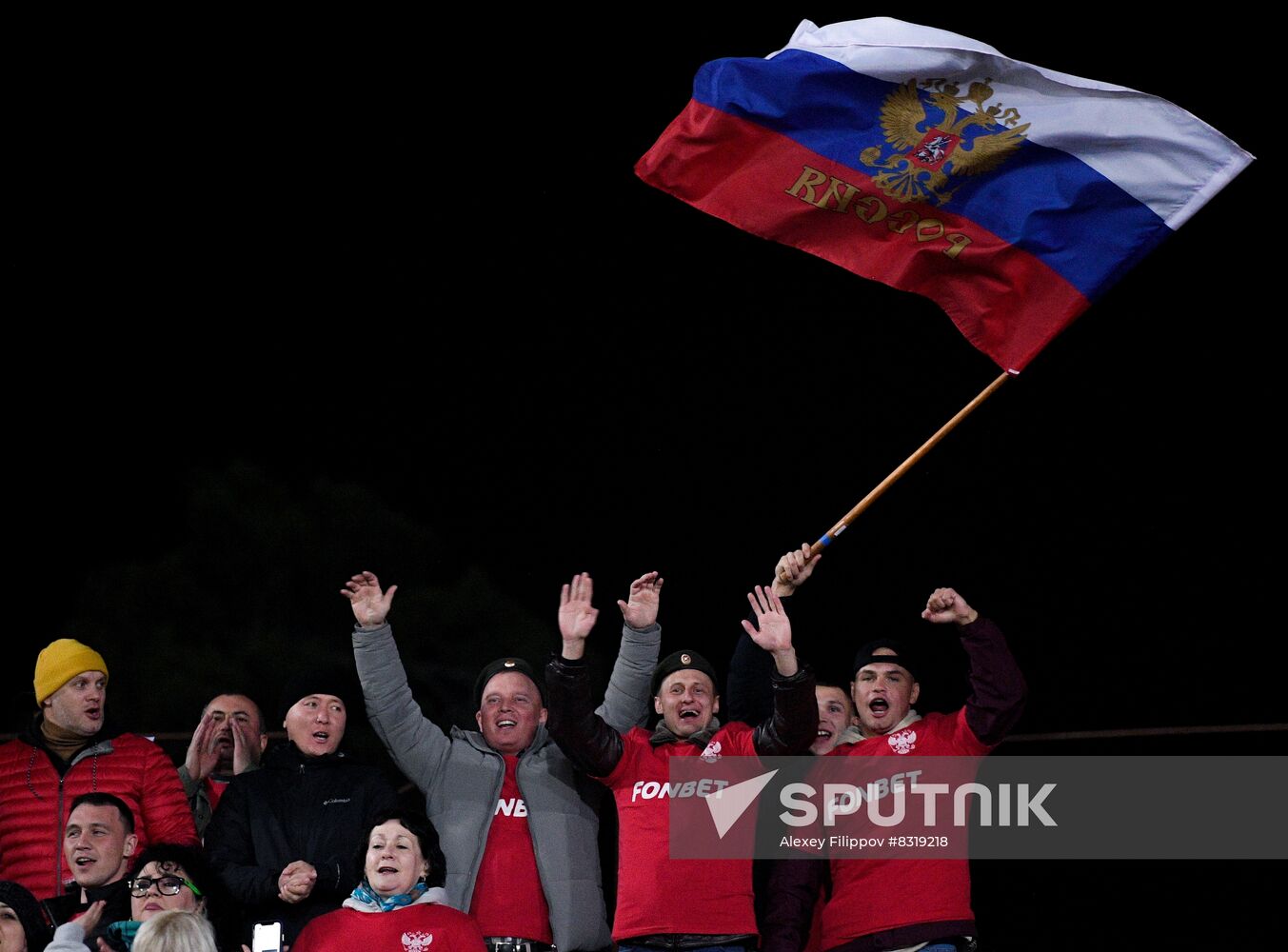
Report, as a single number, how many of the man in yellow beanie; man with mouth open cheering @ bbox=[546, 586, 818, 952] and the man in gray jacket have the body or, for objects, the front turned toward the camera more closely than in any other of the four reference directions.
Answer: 3

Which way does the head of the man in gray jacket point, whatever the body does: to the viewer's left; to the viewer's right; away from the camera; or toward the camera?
toward the camera

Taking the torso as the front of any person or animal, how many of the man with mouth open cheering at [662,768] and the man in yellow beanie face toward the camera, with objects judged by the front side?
2

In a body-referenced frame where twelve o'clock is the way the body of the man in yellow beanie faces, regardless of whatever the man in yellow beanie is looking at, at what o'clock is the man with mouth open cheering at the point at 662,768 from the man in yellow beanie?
The man with mouth open cheering is roughly at 10 o'clock from the man in yellow beanie.

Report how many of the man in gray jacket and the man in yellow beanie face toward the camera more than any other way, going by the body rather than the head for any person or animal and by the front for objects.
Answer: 2

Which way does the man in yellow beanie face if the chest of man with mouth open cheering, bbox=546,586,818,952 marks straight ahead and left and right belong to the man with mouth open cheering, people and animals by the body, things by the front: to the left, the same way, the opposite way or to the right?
the same way

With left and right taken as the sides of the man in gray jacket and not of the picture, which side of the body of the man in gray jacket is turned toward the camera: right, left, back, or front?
front

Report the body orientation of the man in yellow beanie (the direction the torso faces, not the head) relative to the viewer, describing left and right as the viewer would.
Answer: facing the viewer

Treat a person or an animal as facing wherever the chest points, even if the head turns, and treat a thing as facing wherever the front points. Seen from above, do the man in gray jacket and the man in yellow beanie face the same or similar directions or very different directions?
same or similar directions

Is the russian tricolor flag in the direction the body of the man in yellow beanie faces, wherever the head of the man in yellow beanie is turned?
no

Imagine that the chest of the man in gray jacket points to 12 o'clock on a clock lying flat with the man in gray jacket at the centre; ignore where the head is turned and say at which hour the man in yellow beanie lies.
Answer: The man in yellow beanie is roughly at 3 o'clock from the man in gray jacket.

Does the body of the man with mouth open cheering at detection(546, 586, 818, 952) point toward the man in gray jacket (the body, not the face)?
no
